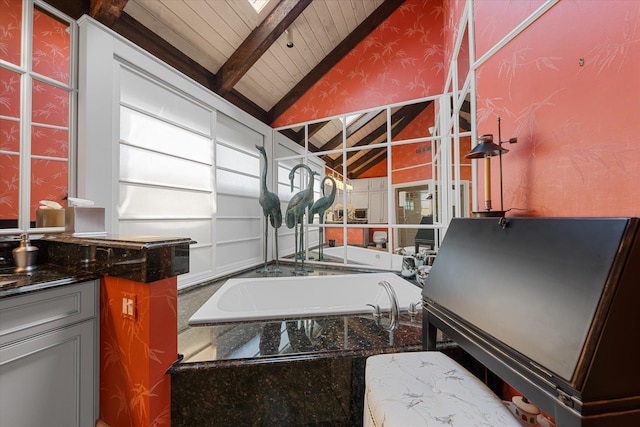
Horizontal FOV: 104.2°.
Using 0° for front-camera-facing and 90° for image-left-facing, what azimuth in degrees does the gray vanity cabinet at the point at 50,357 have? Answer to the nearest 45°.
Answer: approximately 315°

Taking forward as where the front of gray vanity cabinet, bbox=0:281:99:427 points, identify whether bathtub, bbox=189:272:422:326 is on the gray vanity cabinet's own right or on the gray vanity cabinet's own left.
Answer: on the gray vanity cabinet's own left
